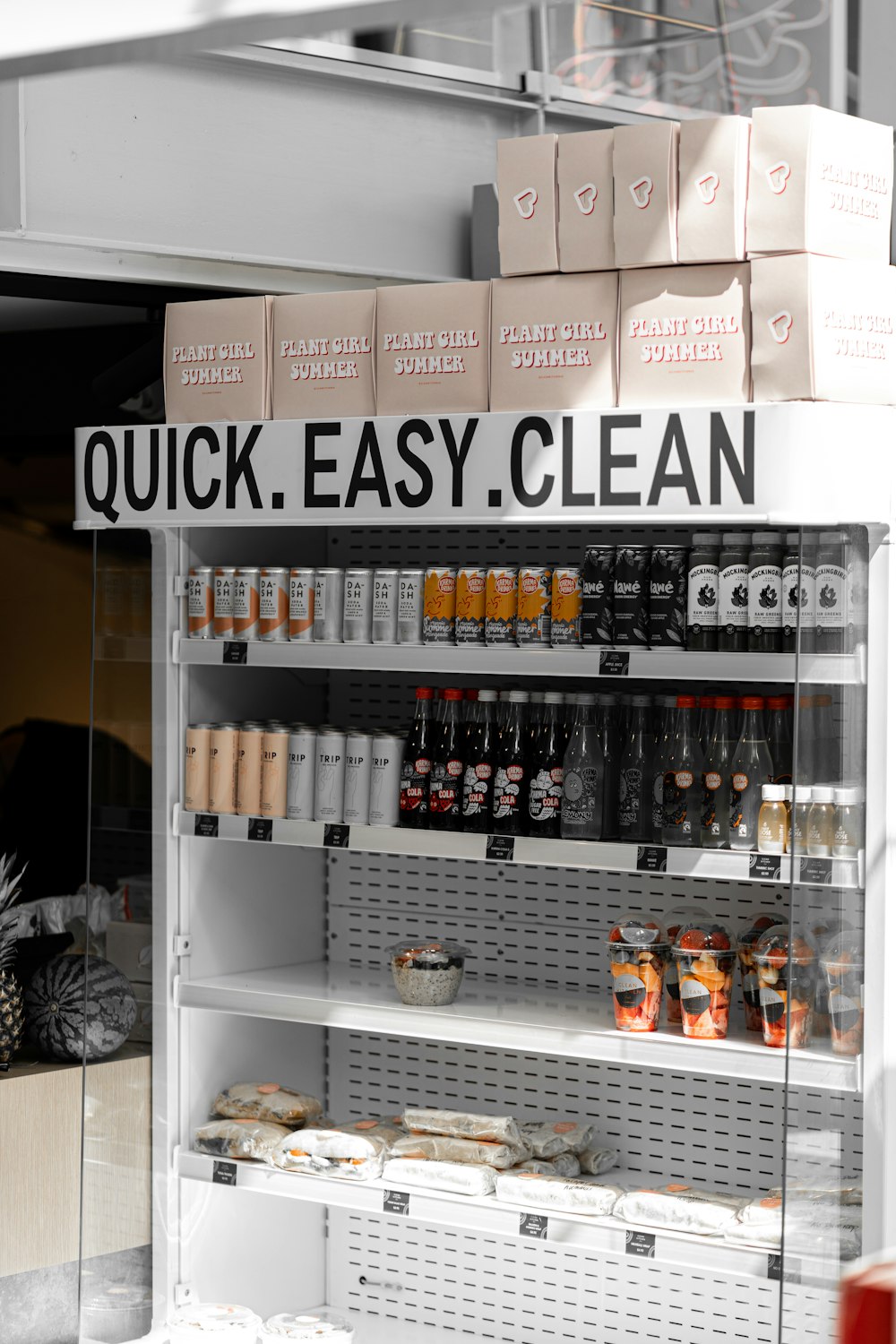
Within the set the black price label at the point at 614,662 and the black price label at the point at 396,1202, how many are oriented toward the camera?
2

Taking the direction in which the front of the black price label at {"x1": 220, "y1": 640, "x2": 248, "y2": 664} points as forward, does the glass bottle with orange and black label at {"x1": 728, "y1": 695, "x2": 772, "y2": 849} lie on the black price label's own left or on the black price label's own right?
on the black price label's own left

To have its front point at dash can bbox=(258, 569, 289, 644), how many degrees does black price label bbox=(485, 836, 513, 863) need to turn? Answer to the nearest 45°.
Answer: approximately 135° to its right

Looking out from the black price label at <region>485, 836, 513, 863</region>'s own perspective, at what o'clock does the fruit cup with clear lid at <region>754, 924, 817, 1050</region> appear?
The fruit cup with clear lid is roughly at 10 o'clock from the black price label.
